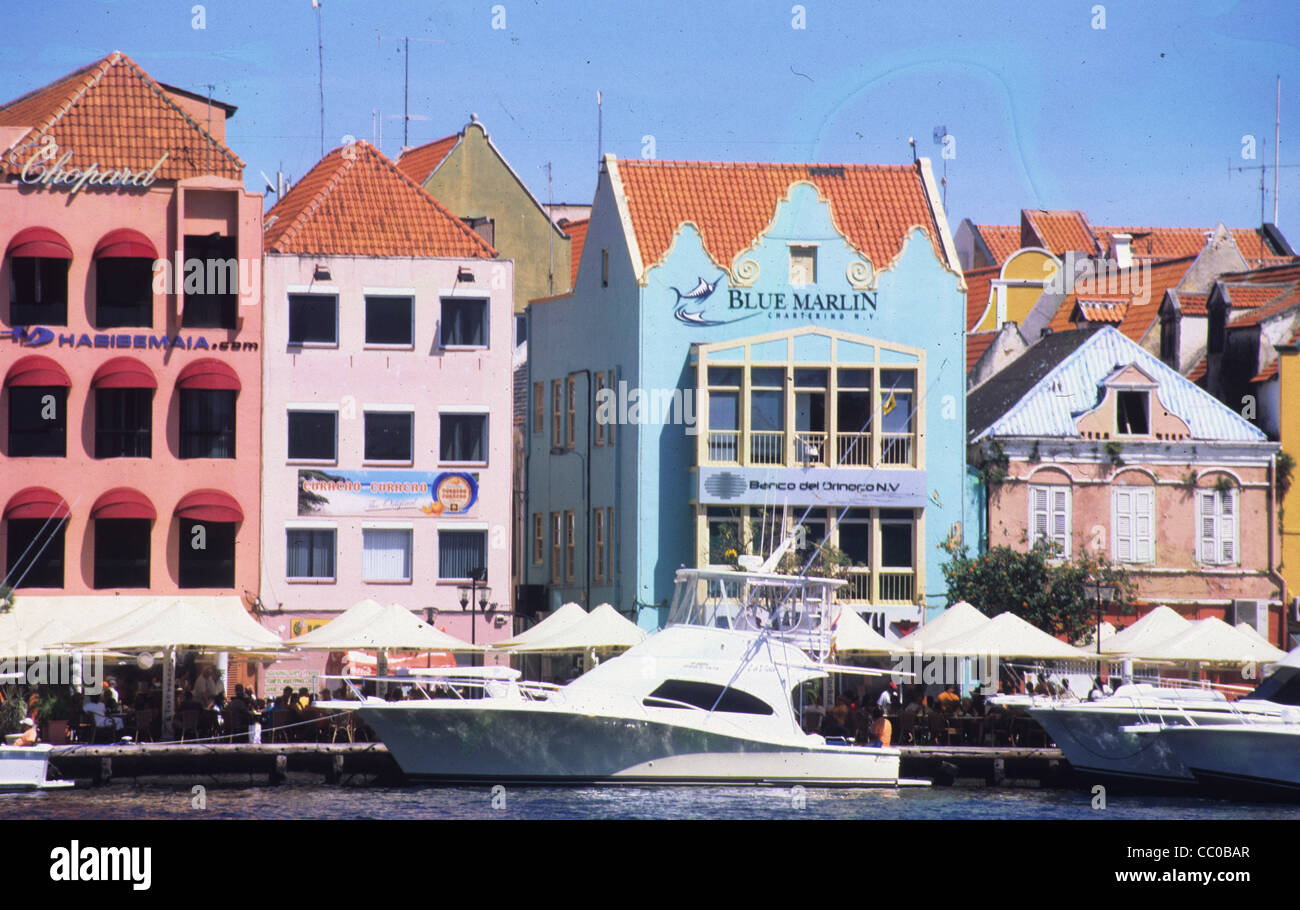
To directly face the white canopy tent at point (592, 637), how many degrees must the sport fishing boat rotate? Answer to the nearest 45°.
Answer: approximately 90° to its right

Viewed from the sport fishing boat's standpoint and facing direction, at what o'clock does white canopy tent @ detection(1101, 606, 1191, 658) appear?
The white canopy tent is roughly at 5 o'clock from the sport fishing boat.

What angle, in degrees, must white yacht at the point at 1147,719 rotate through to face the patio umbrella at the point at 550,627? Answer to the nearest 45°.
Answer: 0° — it already faces it

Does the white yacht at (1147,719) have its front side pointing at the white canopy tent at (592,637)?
yes

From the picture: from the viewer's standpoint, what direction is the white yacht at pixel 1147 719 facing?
to the viewer's left

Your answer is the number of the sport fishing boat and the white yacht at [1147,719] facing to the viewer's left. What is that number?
2

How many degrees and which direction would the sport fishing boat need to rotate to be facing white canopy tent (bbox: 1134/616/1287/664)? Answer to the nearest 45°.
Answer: approximately 135° to its right

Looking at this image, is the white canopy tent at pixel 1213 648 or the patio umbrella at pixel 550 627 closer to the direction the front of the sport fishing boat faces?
the patio umbrella

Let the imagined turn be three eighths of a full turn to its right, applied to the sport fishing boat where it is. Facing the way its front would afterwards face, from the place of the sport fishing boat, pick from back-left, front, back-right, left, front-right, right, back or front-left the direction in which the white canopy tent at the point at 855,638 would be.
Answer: front

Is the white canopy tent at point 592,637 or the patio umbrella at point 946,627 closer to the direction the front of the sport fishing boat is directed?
the white canopy tent

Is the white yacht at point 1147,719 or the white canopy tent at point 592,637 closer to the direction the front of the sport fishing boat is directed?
the white canopy tent

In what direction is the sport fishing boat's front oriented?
to the viewer's left

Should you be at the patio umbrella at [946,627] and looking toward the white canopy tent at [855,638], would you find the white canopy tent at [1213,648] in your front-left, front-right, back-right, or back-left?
back-left
